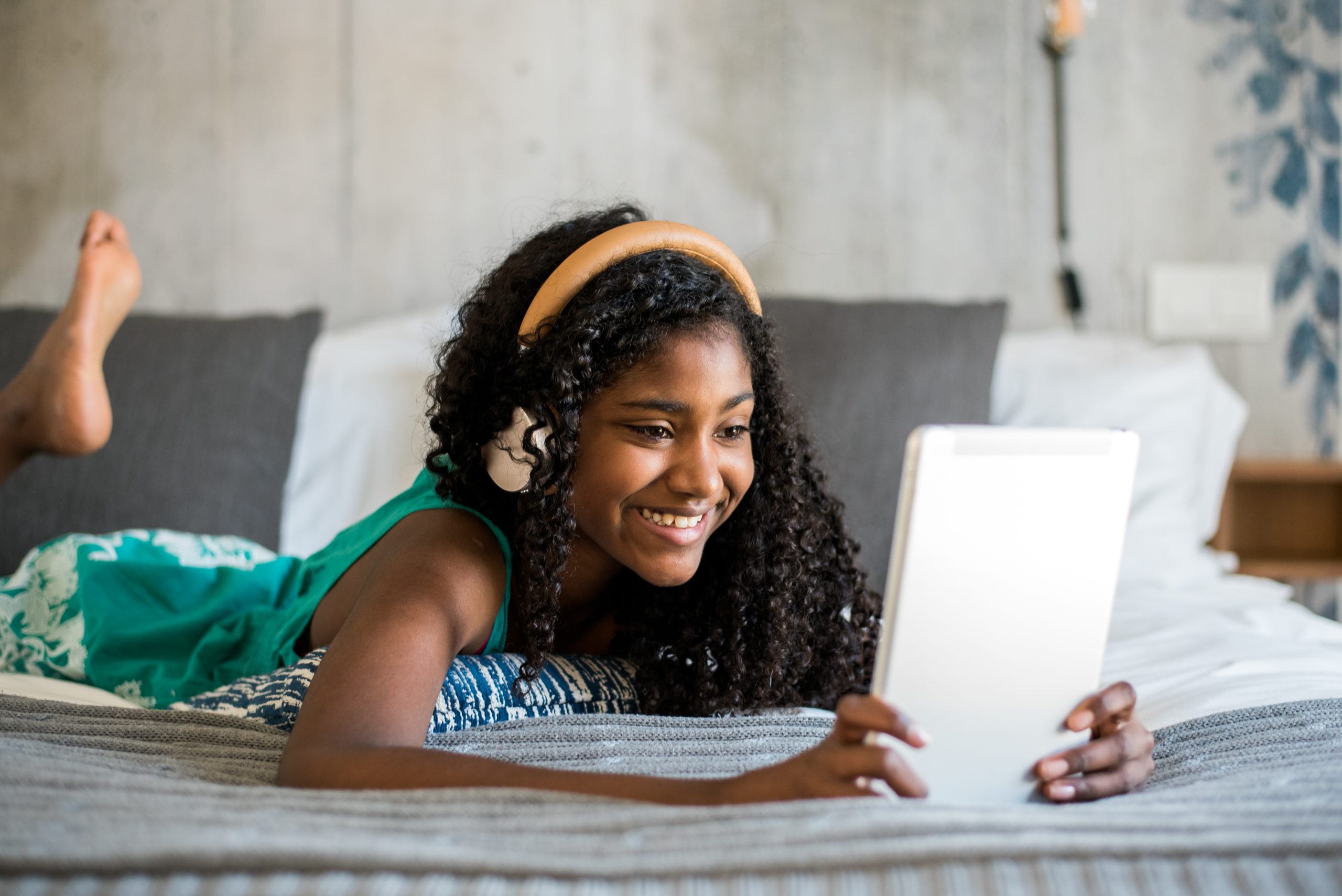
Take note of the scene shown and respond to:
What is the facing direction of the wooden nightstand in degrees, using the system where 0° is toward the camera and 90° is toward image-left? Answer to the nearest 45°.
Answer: approximately 0°

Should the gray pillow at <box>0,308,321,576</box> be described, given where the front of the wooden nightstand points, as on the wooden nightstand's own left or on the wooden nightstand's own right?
on the wooden nightstand's own right

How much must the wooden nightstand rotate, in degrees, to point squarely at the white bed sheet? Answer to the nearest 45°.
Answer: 0° — it already faces it

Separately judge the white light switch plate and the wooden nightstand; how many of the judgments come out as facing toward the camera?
2
